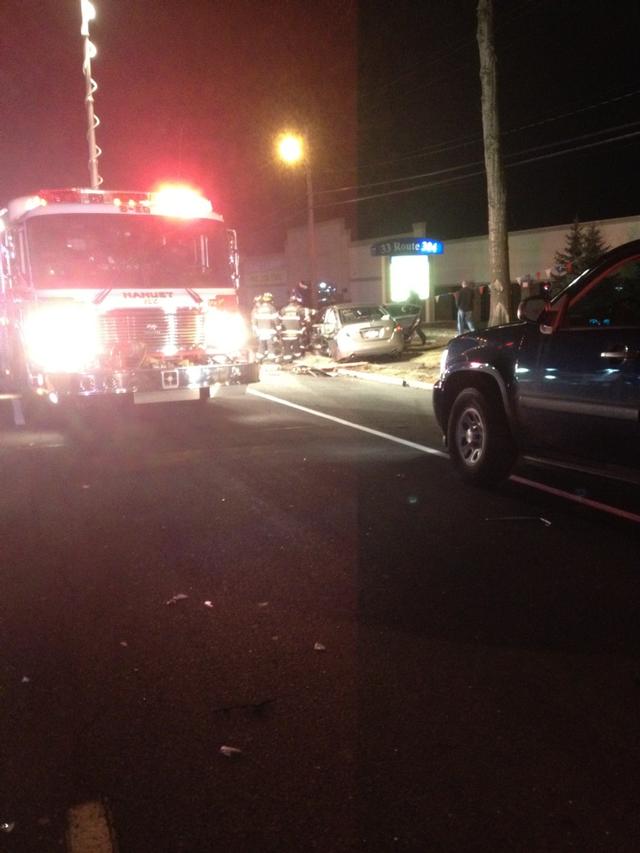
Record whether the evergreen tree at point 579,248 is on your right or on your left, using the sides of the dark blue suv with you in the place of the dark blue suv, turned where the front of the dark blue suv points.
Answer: on your right

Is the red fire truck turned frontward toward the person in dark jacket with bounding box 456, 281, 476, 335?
no

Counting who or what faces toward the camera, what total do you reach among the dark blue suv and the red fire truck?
1

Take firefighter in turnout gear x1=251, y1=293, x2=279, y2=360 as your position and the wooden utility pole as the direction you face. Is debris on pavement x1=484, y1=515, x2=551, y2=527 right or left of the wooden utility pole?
right

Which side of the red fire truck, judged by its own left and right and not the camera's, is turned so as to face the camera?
front

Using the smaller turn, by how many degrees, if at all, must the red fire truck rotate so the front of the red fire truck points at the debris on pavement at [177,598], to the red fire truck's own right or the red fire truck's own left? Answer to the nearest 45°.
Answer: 0° — it already faces it

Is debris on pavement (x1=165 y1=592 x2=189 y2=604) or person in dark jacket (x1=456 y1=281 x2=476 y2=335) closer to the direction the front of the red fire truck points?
the debris on pavement

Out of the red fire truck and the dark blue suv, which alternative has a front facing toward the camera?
the red fire truck

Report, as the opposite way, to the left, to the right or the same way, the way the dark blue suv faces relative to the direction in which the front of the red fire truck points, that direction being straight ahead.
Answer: the opposite way

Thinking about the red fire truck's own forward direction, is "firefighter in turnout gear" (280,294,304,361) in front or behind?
behind

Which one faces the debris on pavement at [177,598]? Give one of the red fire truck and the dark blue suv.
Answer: the red fire truck

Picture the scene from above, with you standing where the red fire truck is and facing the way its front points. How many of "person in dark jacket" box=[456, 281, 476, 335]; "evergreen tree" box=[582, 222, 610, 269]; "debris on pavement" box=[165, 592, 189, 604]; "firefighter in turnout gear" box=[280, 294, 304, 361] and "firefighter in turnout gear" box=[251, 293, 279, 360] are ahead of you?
1

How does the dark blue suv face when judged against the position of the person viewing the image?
facing away from the viewer and to the left of the viewer

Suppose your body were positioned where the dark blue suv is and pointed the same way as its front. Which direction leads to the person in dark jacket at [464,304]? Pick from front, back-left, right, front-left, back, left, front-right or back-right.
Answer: front-right

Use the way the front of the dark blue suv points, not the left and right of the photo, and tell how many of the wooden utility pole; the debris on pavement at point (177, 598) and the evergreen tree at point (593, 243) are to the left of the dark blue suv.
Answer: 1

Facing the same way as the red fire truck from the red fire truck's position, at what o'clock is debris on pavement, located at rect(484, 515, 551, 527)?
The debris on pavement is roughly at 11 o'clock from the red fire truck.

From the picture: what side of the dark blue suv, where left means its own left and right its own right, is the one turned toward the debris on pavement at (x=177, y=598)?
left

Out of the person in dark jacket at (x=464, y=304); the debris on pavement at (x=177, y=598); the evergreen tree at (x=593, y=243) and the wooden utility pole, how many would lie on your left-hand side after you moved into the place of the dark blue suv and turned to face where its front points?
1

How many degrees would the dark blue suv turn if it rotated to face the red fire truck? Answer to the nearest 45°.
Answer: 0° — it already faces it

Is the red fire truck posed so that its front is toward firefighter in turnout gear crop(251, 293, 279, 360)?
no
